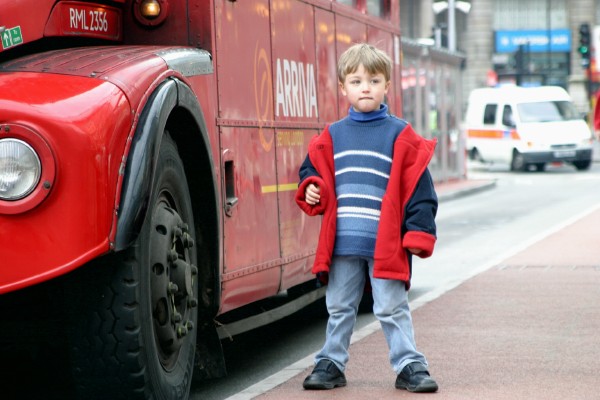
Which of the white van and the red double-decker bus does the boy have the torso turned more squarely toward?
the red double-decker bus

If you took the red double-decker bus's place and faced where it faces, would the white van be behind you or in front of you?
behind

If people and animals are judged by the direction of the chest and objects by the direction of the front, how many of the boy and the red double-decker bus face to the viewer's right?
0

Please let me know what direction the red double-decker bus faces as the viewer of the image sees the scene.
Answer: facing the viewer and to the left of the viewer

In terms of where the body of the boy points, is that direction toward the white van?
no

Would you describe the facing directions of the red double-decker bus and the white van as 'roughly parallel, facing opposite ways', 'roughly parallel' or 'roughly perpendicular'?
roughly perpendicular

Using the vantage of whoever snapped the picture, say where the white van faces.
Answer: facing the viewer and to the right of the viewer

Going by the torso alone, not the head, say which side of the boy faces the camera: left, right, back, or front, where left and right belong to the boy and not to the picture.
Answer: front

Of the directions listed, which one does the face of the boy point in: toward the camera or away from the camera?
toward the camera

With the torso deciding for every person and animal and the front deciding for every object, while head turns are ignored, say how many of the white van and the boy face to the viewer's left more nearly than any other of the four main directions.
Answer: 0

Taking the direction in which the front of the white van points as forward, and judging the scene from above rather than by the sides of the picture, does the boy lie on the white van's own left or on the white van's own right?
on the white van's own right
